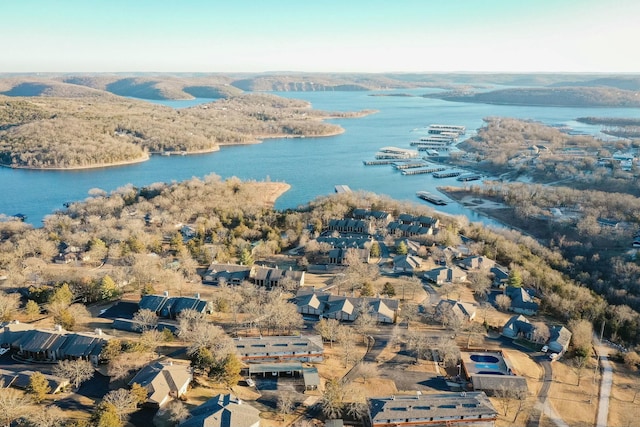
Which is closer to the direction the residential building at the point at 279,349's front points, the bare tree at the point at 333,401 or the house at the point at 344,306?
the bare tree

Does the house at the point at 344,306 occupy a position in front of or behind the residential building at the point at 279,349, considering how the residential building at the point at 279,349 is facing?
behind

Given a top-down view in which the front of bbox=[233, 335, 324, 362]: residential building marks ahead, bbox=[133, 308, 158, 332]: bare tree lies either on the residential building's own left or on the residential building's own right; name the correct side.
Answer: on the residential building's own right

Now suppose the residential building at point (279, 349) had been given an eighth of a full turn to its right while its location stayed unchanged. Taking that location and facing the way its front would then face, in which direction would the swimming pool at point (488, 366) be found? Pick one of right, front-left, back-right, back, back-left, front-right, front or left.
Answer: back-left

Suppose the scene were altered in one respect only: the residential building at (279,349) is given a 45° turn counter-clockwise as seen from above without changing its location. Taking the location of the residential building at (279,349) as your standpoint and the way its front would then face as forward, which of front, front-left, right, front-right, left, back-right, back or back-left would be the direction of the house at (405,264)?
left

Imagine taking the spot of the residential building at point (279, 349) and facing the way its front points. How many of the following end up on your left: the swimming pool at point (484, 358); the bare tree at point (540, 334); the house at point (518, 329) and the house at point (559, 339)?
4

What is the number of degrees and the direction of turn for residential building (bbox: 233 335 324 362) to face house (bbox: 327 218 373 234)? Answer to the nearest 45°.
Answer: approximately 180°

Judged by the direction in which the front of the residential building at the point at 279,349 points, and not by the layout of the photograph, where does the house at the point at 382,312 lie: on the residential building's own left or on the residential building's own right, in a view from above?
on the residential building's own left

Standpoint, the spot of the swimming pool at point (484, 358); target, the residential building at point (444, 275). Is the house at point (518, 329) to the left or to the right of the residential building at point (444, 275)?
right

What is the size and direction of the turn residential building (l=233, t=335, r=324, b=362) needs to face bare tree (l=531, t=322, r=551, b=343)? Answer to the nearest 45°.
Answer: approximately 90° to its left

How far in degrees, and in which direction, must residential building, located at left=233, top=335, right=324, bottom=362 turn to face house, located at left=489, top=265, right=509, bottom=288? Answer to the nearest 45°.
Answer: approximately 135° to its left

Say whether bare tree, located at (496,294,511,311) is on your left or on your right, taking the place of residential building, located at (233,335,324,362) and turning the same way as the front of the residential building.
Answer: on your left

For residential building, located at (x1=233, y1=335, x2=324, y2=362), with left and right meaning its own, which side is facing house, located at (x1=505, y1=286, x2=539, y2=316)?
left

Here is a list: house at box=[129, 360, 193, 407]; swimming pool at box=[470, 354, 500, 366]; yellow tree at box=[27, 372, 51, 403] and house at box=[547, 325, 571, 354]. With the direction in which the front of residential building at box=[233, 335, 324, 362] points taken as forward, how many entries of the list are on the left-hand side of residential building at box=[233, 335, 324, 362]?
2

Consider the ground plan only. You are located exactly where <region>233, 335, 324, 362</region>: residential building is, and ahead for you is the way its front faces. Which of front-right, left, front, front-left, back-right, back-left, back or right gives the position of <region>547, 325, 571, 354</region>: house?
left

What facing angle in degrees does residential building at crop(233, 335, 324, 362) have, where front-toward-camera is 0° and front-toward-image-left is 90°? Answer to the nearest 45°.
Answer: approximately 0°

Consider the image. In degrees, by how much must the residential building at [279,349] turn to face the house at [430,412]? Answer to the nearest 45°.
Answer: approximately 45° to its left

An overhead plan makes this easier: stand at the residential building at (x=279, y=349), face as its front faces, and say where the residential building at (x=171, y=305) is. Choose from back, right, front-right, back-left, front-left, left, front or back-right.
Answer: back-right

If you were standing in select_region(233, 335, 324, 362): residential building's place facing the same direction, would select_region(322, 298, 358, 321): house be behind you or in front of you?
behind

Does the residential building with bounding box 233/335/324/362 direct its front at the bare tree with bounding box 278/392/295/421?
yes

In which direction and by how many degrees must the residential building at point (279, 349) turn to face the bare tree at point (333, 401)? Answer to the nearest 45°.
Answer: approximately 45° to its left
